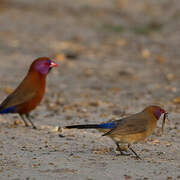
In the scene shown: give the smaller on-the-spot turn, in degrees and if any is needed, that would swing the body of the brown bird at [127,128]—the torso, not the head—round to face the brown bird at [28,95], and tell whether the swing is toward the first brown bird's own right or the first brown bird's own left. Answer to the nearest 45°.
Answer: approximately 135° to the first brown bird's own left

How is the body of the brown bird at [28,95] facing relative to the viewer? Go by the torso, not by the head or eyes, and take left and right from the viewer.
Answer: facing to the right of the viewer

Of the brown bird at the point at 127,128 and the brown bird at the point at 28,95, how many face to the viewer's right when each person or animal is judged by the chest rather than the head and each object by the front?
2

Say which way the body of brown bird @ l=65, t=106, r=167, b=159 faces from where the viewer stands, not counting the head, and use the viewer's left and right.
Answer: facing to the right of the viewer

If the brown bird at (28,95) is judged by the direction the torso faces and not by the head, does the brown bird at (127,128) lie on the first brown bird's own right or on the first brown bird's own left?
on the first brown bird's own right
